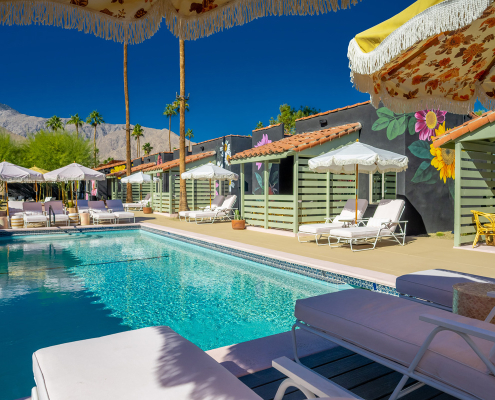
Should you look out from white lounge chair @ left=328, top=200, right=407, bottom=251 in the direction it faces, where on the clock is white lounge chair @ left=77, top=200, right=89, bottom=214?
white lounge chair @ left=77, top=200, right=89, bottom=214 is roughly at 2 o'clock from white lounge chair @ left=328, top=200, right=407, bottom=251.

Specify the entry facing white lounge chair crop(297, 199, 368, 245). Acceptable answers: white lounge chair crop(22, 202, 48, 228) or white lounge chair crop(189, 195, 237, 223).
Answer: white lounge chair crop(22, 202, 48, 228)

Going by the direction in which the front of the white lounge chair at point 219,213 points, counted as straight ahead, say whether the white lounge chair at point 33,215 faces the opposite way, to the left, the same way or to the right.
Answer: to the left

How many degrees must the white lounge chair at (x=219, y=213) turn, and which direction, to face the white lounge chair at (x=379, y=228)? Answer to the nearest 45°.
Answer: approximately 135° to its left

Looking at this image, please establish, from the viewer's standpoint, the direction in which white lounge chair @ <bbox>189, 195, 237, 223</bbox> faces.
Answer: facing to the left of the viewer

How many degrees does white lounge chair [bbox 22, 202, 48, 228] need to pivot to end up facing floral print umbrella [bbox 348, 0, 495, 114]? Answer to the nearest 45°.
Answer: approximately 45° to its right

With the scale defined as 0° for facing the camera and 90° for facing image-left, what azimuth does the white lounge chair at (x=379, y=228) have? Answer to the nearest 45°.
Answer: approximately 45°

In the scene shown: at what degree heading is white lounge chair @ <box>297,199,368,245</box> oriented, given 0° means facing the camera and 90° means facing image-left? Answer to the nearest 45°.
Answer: approximately 45°

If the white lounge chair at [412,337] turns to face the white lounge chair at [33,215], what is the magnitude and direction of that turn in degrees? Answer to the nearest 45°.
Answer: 0° — it already faces it

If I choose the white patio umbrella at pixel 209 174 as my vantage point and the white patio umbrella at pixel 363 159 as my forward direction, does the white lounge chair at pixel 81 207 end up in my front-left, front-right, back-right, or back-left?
back-right

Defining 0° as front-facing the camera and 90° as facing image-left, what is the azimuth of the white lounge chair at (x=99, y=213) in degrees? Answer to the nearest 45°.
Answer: approximately 315°

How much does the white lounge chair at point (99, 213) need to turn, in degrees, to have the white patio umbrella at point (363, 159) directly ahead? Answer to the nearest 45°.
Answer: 0° — it already faces it
